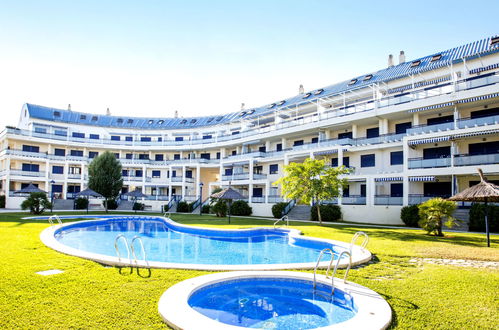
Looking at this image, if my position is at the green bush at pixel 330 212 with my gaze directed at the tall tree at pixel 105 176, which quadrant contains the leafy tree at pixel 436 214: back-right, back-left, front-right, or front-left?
back-left

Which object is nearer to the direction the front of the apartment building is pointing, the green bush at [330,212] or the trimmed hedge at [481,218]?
the green bush

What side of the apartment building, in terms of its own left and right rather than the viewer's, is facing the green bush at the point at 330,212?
front

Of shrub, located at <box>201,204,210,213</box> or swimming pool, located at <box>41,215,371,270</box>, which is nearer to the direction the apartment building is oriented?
the swimming pool

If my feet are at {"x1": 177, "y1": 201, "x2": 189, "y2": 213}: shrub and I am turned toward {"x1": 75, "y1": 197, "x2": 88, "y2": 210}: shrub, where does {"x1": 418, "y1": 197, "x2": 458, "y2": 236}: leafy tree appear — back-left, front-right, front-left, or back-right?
back-left

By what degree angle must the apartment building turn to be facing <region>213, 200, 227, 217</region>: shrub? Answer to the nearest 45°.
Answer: approximately 45° to its right

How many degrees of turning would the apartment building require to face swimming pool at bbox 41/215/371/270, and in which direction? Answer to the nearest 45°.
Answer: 0° — it already faces it

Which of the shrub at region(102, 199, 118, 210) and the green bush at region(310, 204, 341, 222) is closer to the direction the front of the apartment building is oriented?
the green bush

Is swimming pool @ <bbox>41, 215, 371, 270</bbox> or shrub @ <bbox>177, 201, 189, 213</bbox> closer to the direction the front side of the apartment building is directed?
the swimming pool
